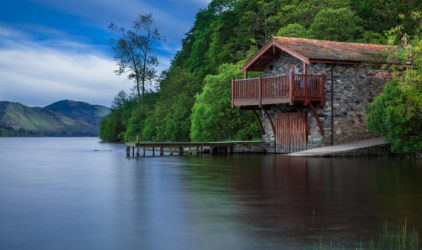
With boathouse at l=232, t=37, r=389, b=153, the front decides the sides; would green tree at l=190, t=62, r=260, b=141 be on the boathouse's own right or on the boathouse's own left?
on the boathouse's own right

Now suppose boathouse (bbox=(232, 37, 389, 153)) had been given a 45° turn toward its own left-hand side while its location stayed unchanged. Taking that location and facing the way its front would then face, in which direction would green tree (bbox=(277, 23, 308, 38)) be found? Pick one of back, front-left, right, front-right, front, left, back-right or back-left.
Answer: back

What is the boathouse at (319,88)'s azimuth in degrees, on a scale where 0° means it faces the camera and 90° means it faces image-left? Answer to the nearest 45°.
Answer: approximately 45°

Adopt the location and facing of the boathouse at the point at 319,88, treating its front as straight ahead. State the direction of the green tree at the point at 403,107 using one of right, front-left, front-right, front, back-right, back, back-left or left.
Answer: left
